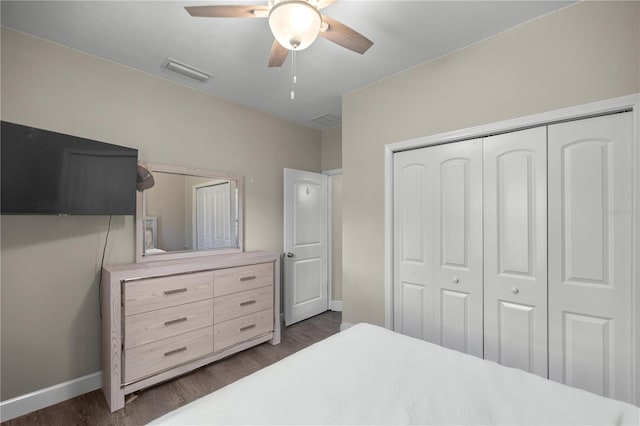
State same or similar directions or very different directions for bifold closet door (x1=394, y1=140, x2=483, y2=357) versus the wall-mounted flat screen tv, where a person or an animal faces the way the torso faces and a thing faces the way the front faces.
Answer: very different directions

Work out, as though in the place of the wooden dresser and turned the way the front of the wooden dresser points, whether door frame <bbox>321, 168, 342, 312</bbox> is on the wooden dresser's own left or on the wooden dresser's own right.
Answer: on the wooden dresser's own left

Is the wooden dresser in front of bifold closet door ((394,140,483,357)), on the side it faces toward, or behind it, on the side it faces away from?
in front

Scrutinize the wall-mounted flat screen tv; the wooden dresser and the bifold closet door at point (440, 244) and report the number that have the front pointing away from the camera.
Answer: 0

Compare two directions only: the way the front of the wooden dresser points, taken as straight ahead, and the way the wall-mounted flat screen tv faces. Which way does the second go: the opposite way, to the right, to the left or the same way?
the same way

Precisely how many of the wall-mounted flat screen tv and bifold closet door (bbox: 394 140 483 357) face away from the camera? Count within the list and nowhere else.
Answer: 0

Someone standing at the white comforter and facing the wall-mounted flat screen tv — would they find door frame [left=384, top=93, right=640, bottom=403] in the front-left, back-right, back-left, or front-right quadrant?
back-right

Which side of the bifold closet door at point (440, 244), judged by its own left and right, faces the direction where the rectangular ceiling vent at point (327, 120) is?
right

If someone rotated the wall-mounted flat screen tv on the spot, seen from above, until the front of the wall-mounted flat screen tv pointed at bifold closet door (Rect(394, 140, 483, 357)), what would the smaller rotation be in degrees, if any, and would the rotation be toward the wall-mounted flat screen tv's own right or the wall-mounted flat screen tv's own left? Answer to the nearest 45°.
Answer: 0° — it already faces it

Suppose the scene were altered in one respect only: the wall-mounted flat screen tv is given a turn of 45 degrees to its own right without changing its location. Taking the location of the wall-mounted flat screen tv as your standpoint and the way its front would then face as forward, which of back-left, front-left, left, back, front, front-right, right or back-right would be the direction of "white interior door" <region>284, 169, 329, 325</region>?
left

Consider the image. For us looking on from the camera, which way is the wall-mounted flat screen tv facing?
facing the viewer and to the right of the viewer

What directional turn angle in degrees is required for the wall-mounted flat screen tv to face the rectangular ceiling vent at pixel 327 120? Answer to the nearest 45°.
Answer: approximately 45° to its left

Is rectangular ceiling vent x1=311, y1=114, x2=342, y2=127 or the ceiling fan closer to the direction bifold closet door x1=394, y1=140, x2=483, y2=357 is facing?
the ceiling fan

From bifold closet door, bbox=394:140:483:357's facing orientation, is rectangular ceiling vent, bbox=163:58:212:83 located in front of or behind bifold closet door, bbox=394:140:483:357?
in front

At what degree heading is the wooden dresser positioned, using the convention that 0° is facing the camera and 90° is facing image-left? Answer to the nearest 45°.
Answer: approximately 315°

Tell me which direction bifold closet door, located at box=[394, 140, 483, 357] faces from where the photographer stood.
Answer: facing the viewer and to the left of the viewer

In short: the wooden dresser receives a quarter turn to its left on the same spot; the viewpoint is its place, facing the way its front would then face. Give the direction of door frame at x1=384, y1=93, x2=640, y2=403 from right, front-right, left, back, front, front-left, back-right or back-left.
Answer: right
